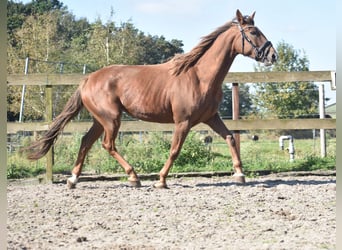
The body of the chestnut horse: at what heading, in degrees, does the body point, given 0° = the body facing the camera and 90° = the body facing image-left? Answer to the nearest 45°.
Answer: approximately 270°
